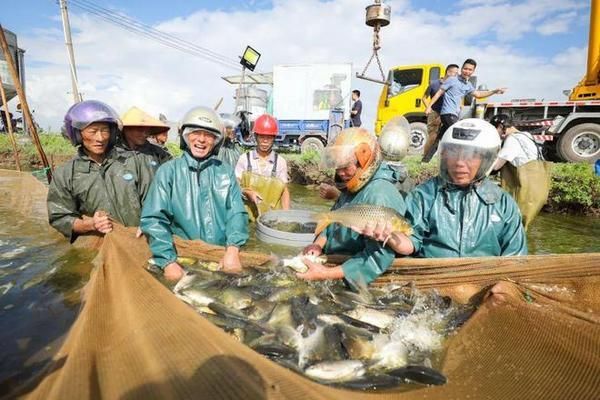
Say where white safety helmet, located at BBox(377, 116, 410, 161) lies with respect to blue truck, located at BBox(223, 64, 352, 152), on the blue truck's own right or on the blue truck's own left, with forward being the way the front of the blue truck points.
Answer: on the blue truck's own left

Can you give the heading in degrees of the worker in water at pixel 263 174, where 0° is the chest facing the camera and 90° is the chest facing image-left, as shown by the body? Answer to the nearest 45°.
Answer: approximately 0°

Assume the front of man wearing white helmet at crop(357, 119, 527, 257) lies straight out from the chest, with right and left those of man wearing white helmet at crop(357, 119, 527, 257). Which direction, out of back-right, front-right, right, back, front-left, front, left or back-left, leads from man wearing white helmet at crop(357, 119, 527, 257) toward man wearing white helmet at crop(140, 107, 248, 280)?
right

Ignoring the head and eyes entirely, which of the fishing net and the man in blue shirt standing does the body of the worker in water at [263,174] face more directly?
the fishing net

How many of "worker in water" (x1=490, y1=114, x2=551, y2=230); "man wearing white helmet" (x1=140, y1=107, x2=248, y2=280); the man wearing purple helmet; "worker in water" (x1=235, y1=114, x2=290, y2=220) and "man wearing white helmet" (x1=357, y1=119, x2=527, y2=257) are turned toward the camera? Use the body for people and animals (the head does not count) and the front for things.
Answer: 4

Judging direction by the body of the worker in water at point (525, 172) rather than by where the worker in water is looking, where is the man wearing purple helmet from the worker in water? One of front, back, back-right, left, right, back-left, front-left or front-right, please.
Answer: left

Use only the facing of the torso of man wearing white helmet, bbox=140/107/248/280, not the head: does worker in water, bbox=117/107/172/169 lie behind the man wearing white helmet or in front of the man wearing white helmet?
behind
